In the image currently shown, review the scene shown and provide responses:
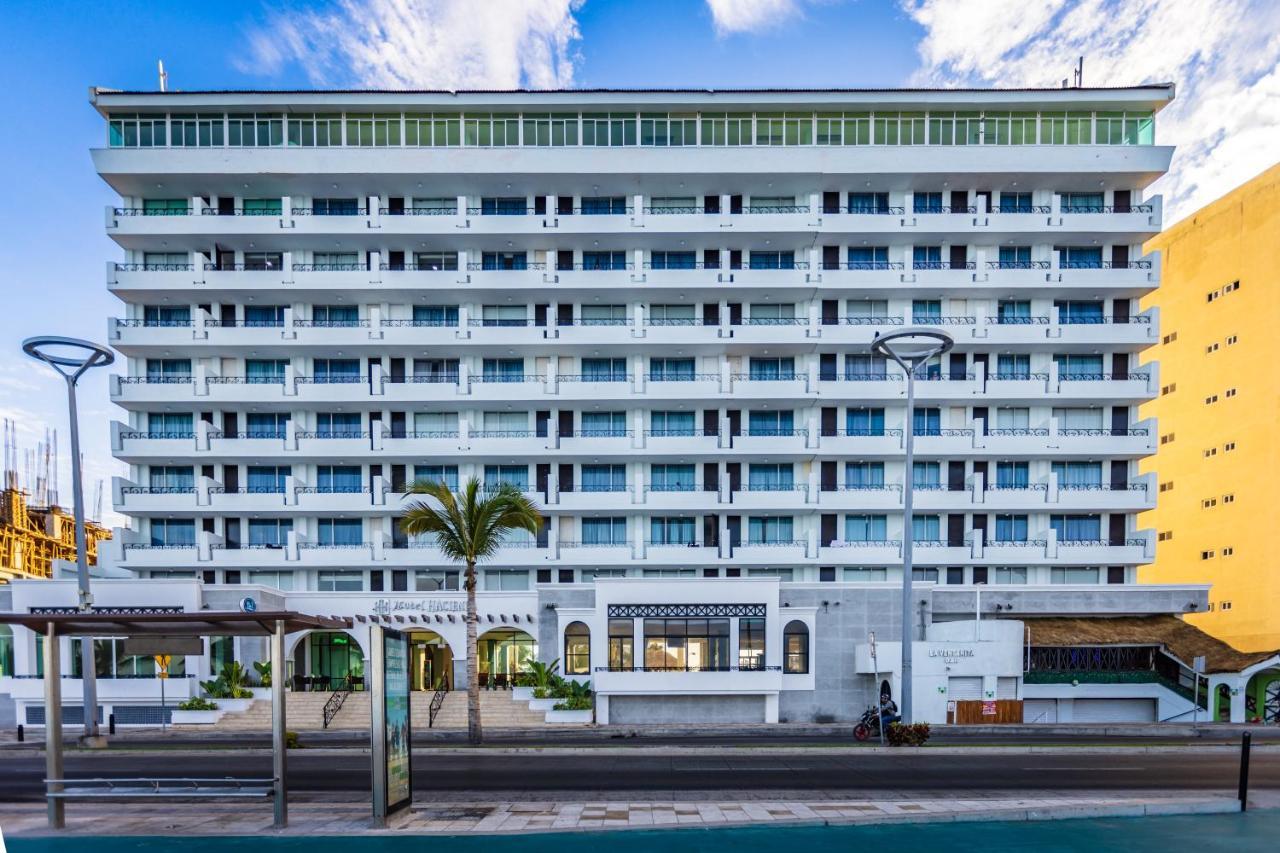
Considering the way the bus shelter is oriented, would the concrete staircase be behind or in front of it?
in front

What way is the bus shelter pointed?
away from the camera

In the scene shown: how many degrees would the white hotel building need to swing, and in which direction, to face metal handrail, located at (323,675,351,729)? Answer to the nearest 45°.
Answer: approximately 45° to its right

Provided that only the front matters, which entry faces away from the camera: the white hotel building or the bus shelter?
the bus shelter

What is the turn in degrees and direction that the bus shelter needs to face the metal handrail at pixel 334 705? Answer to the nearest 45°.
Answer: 0° — it already faces it

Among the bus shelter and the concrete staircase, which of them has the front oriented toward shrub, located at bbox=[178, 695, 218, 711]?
the bus shelter

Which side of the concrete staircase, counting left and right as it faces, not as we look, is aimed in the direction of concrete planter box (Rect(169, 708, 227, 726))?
right

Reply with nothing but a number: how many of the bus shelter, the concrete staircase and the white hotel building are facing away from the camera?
1

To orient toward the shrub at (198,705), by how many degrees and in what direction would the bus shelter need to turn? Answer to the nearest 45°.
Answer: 0° — it already faces it

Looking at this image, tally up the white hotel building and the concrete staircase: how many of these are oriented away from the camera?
0

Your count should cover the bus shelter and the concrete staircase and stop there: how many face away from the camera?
1

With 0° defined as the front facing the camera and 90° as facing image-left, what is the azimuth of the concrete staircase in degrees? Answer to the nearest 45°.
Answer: approximately 0°

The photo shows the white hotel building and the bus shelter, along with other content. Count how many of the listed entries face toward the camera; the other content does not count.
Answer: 1

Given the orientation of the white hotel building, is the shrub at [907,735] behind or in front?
in front
